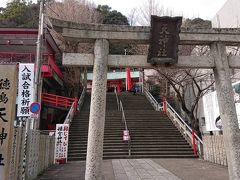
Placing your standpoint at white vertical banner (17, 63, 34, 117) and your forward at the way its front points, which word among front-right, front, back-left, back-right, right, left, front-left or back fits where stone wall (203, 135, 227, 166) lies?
left

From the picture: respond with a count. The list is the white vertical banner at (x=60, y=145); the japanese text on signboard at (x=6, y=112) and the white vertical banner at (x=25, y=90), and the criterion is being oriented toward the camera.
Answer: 3

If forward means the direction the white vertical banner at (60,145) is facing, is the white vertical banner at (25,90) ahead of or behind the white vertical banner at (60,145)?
ahead

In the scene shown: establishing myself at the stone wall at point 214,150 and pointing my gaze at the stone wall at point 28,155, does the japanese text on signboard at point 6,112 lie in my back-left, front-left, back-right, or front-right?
front-left

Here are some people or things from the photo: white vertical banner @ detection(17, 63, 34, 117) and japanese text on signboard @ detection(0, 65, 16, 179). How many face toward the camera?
2

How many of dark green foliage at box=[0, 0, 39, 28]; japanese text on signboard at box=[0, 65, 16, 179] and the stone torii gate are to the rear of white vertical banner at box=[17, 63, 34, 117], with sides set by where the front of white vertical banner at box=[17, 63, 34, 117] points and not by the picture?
1

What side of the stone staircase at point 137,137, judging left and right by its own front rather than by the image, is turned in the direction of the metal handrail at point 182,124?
left

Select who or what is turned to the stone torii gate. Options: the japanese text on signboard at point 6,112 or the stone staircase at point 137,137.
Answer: the stone staircase

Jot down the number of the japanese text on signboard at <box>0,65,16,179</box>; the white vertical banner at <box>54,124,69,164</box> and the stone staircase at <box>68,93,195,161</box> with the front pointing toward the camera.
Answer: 3

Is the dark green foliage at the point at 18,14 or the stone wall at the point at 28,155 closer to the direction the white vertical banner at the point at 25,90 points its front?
the stone wall

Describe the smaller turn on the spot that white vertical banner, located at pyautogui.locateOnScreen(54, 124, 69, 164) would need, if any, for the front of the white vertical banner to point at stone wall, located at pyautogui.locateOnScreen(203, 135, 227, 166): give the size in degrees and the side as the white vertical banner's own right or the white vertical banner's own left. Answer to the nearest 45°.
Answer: approximately 90° to the white vertical banner's own left

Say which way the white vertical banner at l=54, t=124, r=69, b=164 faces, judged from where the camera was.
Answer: facing the viewer

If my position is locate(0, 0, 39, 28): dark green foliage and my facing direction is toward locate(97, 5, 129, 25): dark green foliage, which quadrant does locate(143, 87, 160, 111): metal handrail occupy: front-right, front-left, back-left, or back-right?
front-right

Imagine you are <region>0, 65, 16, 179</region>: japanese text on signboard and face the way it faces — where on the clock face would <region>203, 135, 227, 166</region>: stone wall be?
The stone wall is roughly at 8 o'clock from the japanese text on signboard.

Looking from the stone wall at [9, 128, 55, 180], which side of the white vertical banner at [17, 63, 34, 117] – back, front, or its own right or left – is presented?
front

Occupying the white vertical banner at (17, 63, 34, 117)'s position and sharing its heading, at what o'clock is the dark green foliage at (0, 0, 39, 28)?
The dark green foliage is roughly at 6 o'clock from the white vertical banner.

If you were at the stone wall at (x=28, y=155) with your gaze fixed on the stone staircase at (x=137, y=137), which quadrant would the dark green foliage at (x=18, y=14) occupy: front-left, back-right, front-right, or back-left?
front-left

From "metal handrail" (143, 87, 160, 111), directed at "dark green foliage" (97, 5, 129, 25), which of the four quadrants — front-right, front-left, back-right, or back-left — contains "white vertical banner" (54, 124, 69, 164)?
back-left

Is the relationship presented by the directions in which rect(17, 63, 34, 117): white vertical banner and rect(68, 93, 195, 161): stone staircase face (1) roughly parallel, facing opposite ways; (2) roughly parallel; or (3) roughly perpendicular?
roughly parallel

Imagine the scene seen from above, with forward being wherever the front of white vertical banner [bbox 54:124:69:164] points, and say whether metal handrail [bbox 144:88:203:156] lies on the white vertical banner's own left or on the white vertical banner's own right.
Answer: on the white vertical banner's own left
